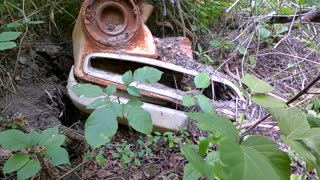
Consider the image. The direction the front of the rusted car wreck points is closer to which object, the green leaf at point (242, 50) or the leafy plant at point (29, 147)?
the leafy plant

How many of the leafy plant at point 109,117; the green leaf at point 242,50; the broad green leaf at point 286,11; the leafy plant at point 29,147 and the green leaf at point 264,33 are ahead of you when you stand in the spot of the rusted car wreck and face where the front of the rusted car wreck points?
2

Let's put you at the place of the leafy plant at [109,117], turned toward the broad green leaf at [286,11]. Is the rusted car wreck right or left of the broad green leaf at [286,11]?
left

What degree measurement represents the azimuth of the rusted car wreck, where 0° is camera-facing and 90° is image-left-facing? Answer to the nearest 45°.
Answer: approximately 0°

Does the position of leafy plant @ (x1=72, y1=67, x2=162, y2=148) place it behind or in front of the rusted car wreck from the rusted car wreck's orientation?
in front

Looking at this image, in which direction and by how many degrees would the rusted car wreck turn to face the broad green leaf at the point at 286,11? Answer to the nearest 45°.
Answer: approximately 135° to its left

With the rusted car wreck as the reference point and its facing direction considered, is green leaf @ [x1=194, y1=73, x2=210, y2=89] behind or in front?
in front

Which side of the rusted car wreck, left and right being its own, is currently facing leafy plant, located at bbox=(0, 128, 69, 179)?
front

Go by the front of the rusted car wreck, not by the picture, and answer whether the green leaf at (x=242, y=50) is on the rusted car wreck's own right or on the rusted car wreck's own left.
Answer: on the rusted car wreck's own left

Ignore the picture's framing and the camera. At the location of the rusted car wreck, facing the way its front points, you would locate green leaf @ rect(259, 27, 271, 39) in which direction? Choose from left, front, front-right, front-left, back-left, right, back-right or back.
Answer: back-left

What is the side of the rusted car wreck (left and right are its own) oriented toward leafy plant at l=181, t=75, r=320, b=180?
front
